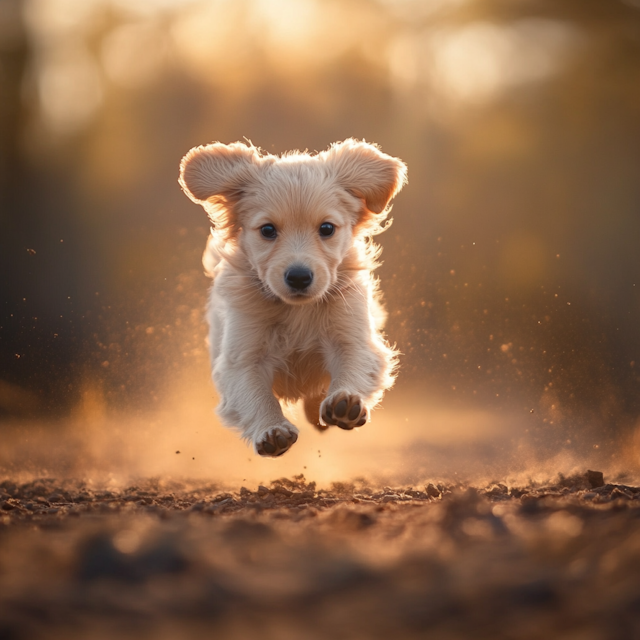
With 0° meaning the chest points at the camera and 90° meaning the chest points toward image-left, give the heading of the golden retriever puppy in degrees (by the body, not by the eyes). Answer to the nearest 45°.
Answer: approximately 0°
